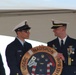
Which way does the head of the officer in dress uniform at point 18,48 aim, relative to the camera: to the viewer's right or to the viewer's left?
to the viewer's right

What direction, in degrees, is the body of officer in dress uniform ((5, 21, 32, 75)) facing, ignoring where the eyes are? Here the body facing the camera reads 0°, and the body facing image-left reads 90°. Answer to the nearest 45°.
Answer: approximately 315°

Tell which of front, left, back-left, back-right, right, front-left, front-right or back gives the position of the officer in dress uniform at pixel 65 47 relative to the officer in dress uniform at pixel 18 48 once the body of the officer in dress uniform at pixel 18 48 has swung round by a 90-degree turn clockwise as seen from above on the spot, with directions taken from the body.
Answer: back-left

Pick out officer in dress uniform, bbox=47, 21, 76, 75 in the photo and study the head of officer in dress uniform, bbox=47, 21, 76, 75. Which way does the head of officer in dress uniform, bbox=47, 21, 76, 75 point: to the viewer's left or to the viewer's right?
to the viewer's left
